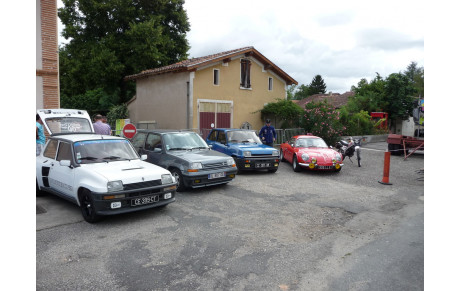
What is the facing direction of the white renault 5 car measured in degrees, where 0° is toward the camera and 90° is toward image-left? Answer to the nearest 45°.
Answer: approximately 315°

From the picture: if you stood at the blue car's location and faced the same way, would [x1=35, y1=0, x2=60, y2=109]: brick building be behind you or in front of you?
behind

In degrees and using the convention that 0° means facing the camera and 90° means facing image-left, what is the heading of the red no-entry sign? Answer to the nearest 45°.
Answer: approximately 0°

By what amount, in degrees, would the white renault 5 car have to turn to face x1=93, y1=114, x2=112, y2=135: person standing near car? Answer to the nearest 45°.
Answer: approximately 135° to its left

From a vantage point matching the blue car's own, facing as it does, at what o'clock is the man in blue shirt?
The man in blue shirt is roughly at 8 o'clock from the blue car.

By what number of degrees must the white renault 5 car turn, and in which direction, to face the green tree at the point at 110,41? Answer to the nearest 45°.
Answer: approximately 135° to its left

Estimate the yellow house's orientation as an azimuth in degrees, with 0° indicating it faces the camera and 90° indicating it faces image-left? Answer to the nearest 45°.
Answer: approximately 315°

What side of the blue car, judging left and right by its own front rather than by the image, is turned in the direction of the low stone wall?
left
